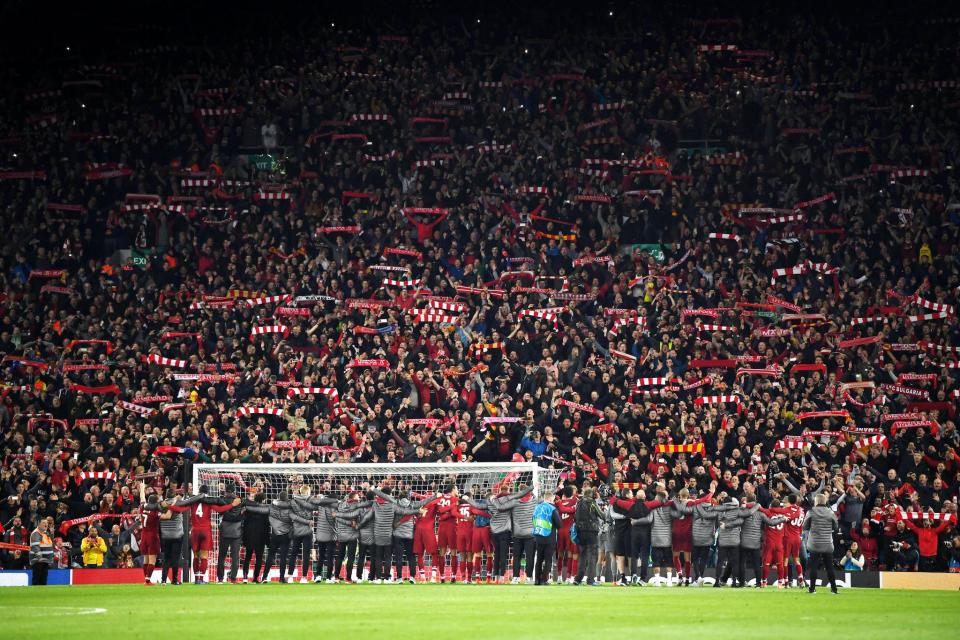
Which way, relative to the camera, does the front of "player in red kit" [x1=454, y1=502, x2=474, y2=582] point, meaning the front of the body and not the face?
away from the camera

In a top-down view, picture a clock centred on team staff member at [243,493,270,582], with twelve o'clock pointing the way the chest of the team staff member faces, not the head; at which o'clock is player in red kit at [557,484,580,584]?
The player in red kit is roughly at 3 o'clock from the team staff member.

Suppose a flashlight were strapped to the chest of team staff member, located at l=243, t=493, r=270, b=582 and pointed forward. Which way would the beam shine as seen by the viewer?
away from the camera

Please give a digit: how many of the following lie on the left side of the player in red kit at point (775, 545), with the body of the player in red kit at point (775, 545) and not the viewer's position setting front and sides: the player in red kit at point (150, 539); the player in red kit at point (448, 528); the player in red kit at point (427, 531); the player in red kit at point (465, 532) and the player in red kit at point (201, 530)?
5

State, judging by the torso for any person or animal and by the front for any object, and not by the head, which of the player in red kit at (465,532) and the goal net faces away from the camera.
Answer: the player in red kit

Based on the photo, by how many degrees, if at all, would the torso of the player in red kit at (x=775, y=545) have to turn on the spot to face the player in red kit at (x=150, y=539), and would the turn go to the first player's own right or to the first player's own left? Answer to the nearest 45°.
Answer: approximately 90° to the first player's own left

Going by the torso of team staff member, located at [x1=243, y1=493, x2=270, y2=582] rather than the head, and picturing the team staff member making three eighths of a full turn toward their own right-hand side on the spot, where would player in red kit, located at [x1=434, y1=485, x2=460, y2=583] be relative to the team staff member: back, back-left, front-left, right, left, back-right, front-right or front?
front-left

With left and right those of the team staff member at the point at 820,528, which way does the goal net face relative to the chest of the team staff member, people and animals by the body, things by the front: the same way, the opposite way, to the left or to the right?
the opposite way

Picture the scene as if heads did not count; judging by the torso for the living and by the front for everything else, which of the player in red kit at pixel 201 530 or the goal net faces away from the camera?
the player in red kit

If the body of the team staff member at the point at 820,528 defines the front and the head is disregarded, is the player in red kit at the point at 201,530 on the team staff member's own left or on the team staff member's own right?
on the team staff member's own left

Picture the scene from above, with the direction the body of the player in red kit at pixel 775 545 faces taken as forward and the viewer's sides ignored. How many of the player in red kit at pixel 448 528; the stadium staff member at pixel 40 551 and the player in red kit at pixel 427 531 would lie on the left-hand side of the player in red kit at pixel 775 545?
3

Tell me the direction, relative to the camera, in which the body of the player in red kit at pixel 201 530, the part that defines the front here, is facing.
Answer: away from the camera

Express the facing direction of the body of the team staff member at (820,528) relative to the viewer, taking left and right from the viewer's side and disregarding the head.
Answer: facing away from the viewer

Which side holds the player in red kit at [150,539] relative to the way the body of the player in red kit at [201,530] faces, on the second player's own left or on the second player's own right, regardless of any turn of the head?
on the second player's own left

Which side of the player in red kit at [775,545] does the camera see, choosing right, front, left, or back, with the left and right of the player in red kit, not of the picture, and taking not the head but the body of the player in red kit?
back
